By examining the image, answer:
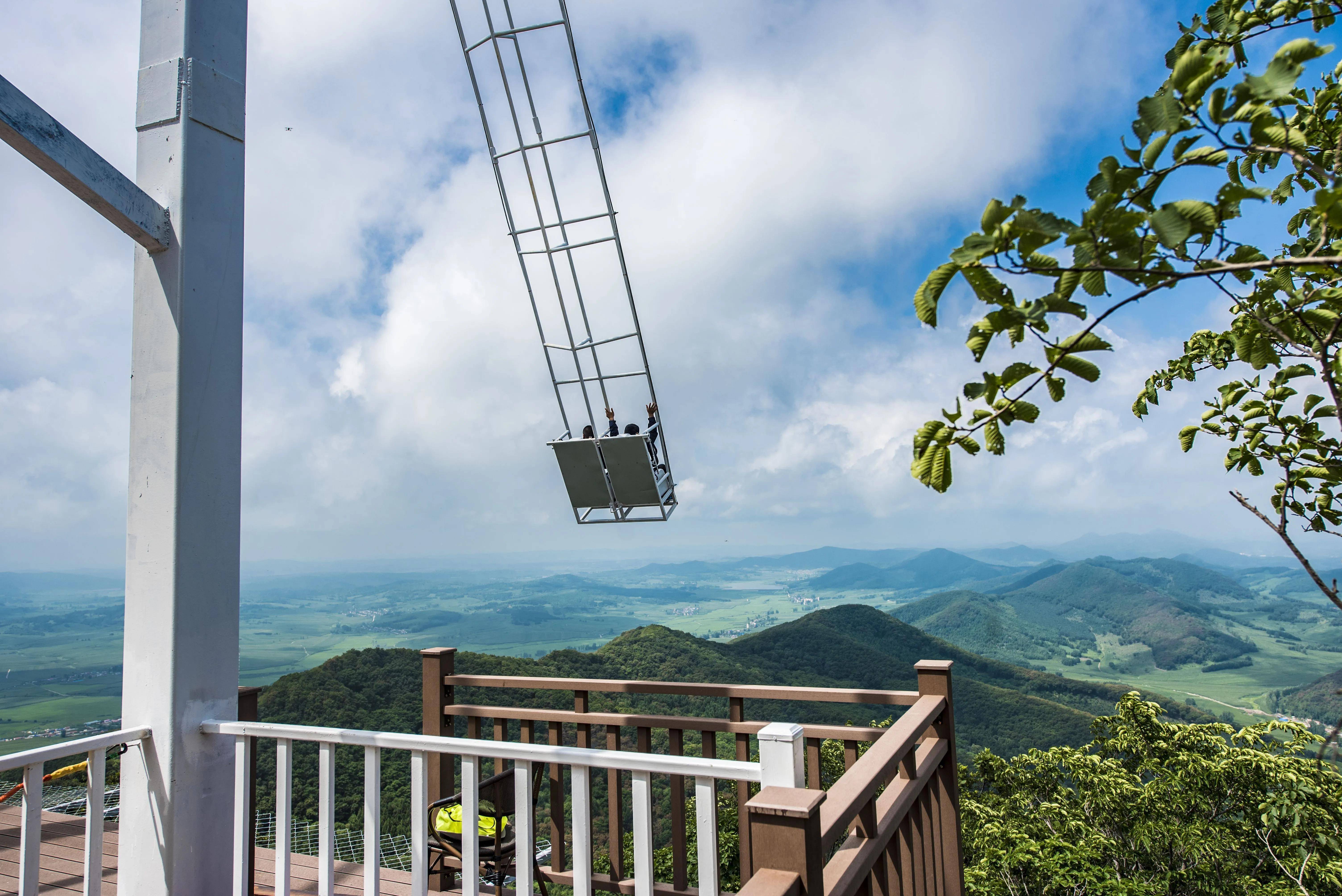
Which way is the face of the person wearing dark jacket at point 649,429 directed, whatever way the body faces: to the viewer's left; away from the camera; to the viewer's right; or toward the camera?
away from the camera

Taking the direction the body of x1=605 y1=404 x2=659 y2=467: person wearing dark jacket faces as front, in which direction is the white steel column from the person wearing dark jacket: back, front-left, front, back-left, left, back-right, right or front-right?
back-left

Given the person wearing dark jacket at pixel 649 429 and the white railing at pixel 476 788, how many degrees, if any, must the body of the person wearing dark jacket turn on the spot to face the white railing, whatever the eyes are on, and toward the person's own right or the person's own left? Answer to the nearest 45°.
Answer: approximately 180°

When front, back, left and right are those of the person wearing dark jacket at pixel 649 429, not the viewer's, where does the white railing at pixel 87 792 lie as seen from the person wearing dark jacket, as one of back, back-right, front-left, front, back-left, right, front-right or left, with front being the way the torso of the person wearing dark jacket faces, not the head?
back-left

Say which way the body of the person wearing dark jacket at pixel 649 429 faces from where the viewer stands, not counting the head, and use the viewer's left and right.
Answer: facing away from the viewer
